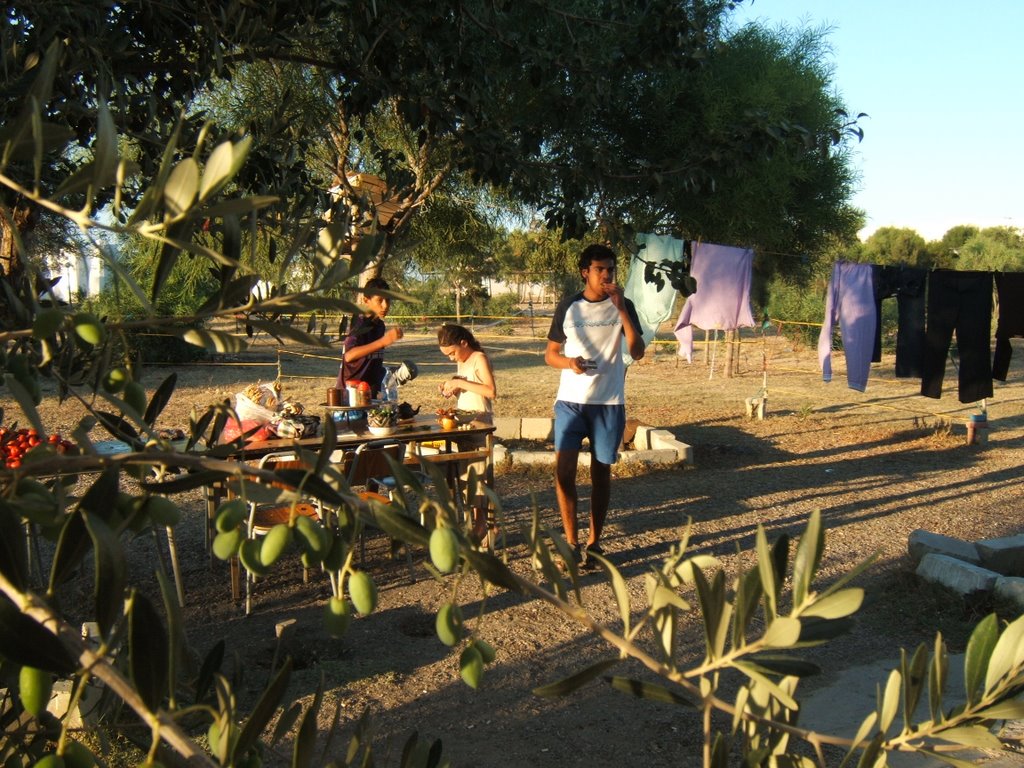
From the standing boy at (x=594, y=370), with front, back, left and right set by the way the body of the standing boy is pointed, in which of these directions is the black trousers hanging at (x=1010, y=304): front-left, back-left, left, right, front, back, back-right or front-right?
back-left

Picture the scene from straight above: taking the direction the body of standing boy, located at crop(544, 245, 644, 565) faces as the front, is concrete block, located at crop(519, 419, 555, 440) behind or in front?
behind

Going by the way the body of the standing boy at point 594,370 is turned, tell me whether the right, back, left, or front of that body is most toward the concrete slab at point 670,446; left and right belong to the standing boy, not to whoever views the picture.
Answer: back

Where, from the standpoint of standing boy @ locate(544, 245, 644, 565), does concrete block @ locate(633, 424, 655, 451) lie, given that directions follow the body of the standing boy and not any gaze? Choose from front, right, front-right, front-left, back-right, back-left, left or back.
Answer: back

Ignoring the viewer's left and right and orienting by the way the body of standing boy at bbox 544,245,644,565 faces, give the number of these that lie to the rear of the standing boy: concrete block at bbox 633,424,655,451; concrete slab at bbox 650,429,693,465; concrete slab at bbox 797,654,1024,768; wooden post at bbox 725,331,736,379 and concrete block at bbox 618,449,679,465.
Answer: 4

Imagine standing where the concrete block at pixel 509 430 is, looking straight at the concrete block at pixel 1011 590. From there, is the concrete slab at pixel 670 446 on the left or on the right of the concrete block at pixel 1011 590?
left

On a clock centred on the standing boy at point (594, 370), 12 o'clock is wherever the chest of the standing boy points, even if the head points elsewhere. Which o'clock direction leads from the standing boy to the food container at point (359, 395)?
The food container is roughly at 4 o'clock from the standing boy.

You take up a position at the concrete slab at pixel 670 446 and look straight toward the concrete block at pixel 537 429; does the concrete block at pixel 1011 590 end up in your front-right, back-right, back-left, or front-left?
back-left

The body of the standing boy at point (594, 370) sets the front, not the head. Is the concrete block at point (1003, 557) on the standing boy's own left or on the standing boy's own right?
on the standing boy's own left

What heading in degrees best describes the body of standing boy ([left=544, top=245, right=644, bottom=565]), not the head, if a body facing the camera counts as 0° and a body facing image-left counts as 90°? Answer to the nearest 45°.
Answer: approximately 0°

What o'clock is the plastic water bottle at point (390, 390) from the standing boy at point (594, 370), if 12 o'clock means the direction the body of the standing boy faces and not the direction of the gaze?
The plastic water bottle is roughly at 4 o'clock from the standing boy.
